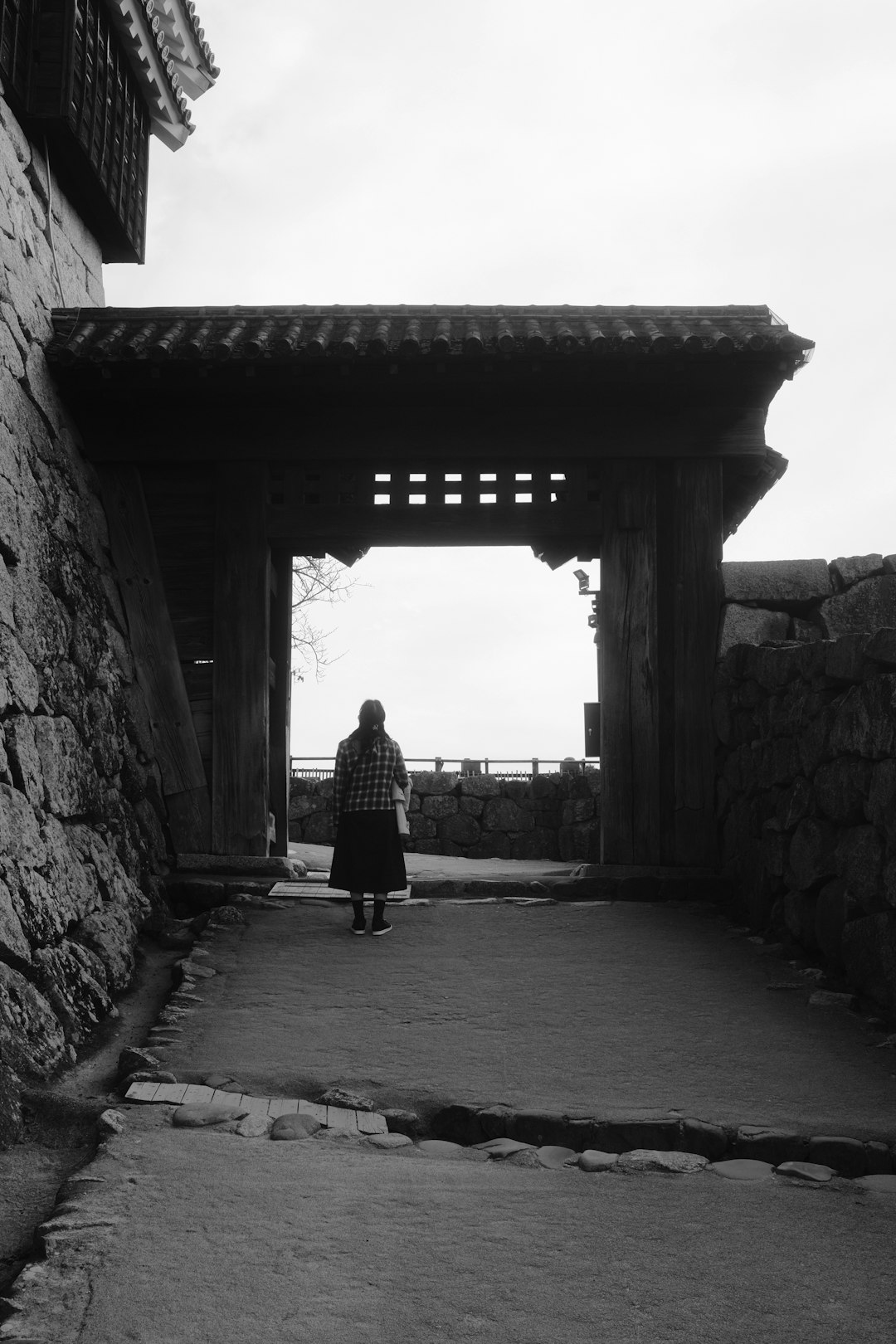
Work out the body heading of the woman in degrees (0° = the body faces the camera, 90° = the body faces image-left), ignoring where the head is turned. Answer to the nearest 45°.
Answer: approximately 180°

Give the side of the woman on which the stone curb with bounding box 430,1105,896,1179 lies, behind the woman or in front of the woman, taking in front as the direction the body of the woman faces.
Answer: behind

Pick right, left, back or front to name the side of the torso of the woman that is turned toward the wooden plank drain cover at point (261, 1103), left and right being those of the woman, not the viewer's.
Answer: back

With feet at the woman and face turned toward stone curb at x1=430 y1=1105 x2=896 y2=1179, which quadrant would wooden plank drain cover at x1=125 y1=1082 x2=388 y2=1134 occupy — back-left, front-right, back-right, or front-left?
front-right
